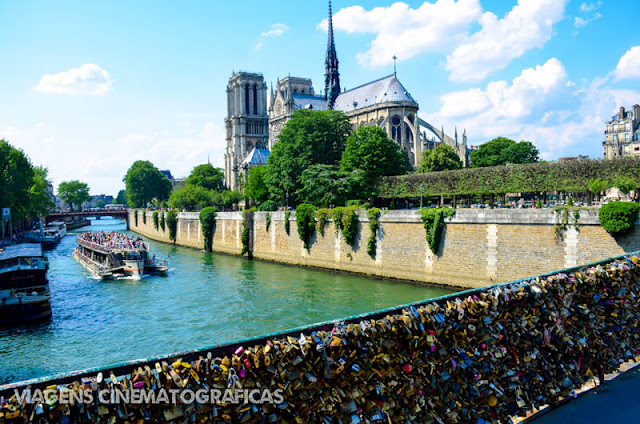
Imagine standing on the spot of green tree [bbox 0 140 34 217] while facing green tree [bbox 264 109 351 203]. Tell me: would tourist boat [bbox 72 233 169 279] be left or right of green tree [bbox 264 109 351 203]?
right

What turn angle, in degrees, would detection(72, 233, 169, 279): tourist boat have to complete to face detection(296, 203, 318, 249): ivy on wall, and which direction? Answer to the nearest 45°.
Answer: approximately 45° to its left

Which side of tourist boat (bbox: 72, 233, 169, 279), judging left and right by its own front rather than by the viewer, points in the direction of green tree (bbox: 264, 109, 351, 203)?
left

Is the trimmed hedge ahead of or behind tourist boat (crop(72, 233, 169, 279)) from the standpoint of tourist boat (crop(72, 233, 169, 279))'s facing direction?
ahead
